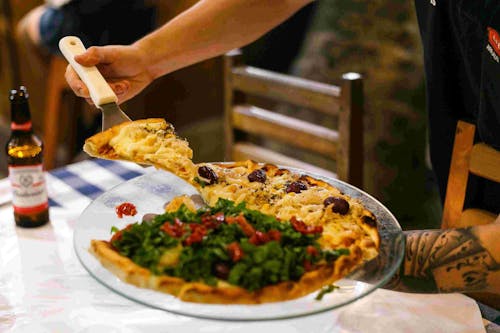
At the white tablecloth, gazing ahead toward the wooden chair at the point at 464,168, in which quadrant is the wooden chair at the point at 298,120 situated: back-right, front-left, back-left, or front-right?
front-left

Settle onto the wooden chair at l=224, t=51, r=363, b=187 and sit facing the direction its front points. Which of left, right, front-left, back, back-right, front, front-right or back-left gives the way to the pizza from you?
front-left

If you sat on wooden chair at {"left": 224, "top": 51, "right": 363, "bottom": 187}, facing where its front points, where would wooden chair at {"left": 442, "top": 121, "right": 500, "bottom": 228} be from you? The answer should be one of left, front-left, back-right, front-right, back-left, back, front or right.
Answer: left

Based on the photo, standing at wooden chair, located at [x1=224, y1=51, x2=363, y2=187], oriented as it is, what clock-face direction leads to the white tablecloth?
The white tablecloth is roughly at 11 o'clock from the wooden chair.

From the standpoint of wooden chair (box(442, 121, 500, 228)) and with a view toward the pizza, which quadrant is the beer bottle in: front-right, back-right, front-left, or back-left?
front-right

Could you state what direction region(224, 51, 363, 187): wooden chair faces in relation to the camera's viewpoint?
facing the viewer and to the left of the viewer
